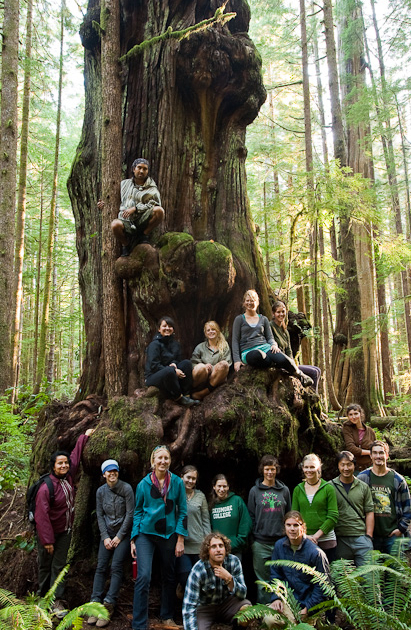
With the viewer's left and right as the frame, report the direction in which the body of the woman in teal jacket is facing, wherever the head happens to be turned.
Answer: facing the viewer

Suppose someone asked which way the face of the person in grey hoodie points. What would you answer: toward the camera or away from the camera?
toward the camera

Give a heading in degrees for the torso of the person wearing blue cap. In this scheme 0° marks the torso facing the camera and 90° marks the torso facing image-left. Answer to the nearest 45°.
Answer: approximately 0°

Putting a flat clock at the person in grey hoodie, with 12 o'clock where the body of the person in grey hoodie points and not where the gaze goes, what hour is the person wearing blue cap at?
The person wearing blue cap is roughly at 3 o'clock from the person in grey hoodie.

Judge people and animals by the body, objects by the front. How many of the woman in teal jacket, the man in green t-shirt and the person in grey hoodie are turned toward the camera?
3

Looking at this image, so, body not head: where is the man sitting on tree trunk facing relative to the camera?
toward the camera
